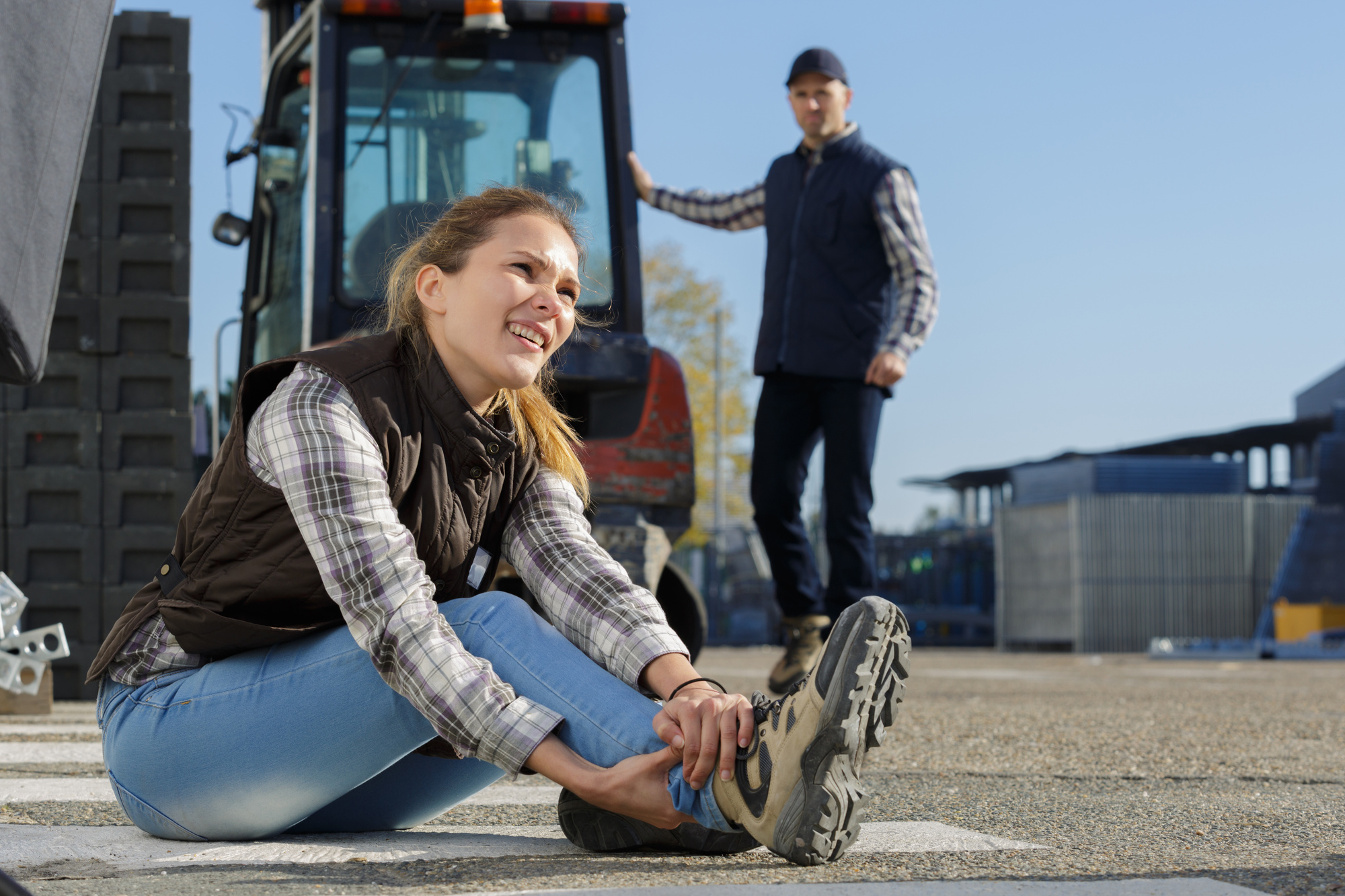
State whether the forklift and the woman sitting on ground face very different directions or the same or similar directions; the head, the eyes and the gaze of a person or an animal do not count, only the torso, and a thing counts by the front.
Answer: very different directions

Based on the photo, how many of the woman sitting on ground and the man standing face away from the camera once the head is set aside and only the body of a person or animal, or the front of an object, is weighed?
0

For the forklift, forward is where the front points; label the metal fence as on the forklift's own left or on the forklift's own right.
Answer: on the forklift's own right

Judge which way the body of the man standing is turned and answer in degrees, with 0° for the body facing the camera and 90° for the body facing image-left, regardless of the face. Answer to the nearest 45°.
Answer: approximately 45°

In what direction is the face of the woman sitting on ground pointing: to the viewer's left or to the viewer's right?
to the viewer's right

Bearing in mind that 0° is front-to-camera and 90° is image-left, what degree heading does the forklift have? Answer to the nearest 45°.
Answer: approximately 135°

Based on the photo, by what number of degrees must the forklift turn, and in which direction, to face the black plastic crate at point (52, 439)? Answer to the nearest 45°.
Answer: approximately 45° to its left

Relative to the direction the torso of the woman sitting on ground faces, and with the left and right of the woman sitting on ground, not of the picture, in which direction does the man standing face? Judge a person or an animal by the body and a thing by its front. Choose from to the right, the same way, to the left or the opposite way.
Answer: to the right

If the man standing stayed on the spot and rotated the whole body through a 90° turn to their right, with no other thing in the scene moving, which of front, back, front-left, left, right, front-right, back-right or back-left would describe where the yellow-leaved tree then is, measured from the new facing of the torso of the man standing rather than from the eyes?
front-right

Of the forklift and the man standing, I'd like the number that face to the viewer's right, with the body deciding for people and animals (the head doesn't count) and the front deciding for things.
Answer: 0

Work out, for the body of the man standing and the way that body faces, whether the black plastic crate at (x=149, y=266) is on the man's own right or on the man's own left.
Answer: on the man's own right
